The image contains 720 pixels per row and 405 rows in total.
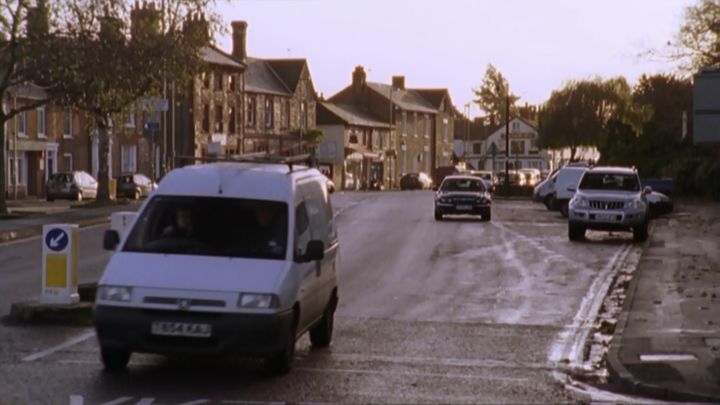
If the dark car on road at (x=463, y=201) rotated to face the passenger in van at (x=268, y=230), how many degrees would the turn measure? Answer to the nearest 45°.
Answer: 0° — it already faces them

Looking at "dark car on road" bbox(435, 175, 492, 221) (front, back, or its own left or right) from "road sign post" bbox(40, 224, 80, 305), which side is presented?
front

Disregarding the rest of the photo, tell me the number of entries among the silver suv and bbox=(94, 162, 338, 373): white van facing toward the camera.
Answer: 2

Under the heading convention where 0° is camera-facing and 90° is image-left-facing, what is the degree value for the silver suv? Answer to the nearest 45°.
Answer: approximately 0°

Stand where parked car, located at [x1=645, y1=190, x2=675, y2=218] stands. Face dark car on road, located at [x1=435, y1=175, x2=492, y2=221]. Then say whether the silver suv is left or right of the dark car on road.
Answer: left

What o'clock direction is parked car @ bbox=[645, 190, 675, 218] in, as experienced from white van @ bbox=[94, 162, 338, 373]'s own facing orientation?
The parked car is roughly at 7 o'clock from the white van.

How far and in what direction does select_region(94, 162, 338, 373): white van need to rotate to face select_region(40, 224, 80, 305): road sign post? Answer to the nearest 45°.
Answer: approximately 135° to its right

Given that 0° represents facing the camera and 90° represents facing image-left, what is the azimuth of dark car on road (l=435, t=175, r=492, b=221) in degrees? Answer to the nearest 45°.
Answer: approximately 0°

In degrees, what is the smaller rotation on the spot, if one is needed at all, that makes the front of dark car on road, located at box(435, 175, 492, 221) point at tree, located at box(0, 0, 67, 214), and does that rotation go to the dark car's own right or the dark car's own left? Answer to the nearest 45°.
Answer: approximately 90° to the dark car's own right

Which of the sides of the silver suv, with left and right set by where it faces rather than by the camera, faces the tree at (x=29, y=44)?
right

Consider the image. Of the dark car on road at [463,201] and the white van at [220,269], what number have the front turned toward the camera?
2

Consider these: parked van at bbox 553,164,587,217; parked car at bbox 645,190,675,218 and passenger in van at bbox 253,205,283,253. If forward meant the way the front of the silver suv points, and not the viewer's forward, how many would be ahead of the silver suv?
1
